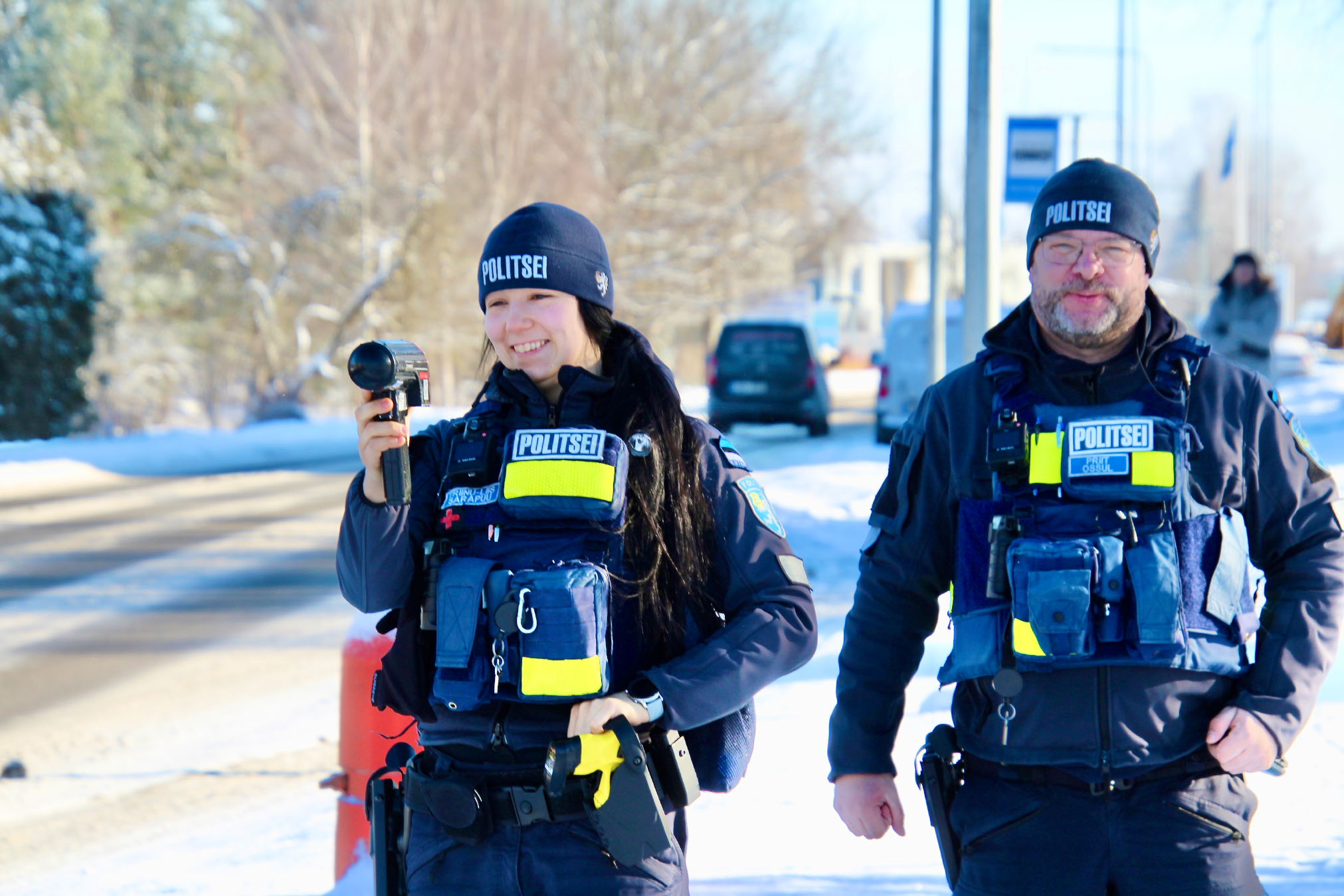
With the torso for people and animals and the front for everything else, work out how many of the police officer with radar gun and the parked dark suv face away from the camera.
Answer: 1

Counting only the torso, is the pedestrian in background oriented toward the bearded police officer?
yes

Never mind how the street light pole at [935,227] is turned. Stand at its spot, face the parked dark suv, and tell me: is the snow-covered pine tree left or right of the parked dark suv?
left

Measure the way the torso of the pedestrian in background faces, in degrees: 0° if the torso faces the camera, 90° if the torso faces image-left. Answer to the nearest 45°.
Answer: approximately 0°

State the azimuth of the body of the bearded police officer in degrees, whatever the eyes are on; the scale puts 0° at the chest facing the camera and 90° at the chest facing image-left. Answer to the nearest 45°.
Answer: approximately 0°

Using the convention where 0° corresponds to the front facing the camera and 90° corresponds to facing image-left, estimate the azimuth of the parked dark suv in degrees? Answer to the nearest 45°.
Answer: approximately 180°

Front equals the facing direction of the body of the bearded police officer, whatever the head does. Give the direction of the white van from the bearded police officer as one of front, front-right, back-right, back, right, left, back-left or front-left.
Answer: back

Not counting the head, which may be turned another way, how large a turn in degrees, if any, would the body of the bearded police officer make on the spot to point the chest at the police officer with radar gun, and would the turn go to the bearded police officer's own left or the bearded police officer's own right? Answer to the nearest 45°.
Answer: approximately 90° to the bearded police officer's own right
